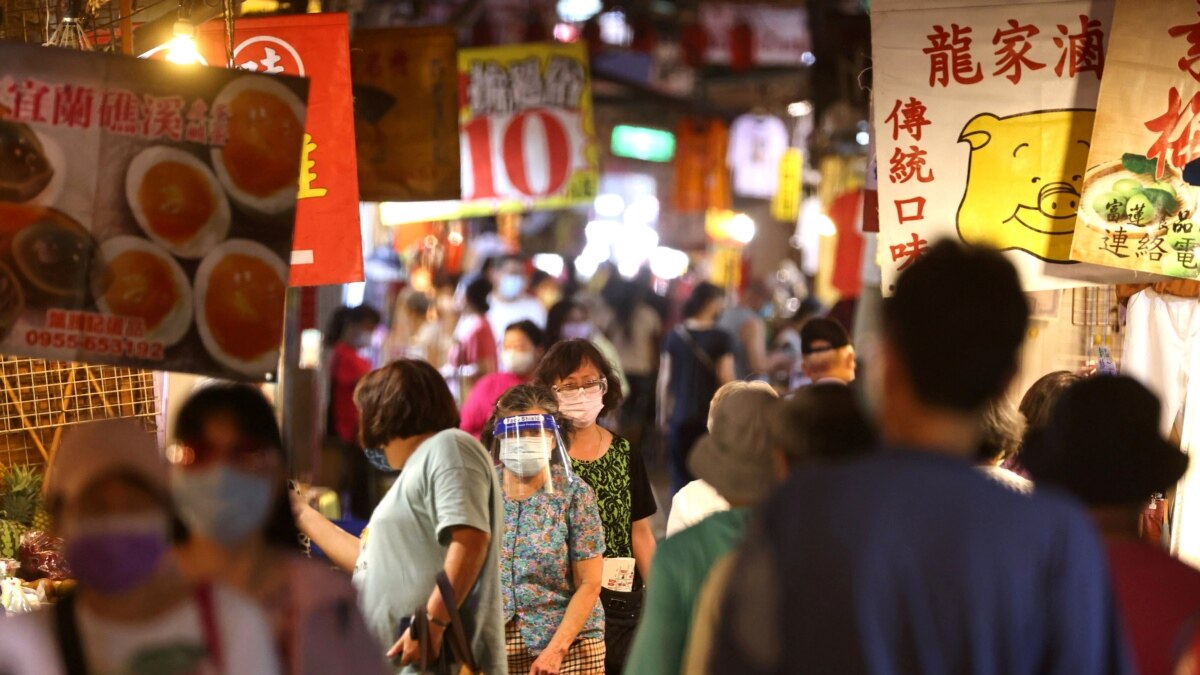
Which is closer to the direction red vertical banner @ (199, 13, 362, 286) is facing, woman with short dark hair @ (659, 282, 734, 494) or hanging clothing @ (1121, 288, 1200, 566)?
the hanging clothing

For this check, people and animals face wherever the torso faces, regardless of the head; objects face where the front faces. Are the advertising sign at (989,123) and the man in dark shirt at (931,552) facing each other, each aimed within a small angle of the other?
yes

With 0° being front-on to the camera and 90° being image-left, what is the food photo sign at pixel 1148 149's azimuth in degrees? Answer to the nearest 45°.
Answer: approximately 0°

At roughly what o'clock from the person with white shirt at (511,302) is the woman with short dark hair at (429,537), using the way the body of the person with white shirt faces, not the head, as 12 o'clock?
The woman with short dark hair is roughly at 12 o'clock from the person with white shirt.

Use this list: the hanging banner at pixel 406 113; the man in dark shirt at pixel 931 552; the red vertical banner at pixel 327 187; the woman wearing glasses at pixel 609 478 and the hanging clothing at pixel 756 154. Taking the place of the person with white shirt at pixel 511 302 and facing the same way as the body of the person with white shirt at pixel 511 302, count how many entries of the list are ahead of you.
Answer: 4

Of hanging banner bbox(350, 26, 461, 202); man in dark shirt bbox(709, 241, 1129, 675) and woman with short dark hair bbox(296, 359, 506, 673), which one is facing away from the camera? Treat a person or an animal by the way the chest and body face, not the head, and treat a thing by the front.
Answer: the man in dark shirt

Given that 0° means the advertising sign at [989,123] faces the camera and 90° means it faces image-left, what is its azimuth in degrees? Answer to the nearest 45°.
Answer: approximately 0°

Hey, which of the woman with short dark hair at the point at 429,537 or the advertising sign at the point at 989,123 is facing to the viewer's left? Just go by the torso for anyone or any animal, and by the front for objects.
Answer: the woman with short dark hair

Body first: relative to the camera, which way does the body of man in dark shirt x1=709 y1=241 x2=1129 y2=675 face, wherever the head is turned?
away from the camera

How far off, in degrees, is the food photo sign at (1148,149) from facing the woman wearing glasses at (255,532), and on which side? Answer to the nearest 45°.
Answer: approximately 45° to its right
